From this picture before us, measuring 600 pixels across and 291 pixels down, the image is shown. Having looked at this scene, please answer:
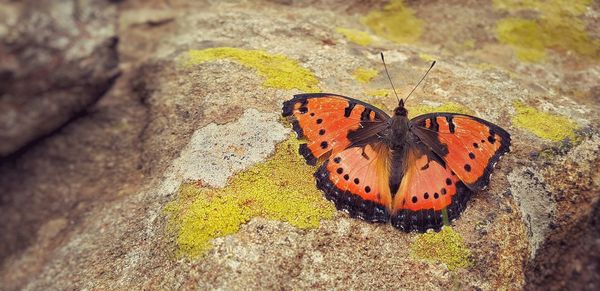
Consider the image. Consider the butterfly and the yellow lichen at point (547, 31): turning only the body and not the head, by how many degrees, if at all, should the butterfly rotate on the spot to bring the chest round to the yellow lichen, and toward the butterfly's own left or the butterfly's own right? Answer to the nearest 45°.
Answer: approximately 45° to the butterfly's own right

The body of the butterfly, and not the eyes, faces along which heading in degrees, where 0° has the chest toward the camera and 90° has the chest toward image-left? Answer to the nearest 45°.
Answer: approximately 180°

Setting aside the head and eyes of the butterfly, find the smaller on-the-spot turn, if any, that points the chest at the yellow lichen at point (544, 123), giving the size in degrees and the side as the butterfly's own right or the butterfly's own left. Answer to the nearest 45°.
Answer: approximately 45° to the butterfly's own right

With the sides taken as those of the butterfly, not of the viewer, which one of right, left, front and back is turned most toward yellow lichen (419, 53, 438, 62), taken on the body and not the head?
front

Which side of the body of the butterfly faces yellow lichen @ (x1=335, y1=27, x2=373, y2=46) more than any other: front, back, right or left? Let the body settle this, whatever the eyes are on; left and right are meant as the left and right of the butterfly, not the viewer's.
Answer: front

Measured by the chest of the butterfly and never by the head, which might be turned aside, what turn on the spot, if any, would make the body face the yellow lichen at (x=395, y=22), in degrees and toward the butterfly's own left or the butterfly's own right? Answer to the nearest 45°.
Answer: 0° — it already faces it

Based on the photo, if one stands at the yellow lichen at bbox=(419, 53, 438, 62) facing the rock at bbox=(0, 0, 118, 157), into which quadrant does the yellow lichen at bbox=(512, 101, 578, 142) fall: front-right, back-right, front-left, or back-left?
back-left

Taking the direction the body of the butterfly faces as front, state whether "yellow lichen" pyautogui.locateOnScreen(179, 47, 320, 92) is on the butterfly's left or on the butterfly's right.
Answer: on the butterfly's left

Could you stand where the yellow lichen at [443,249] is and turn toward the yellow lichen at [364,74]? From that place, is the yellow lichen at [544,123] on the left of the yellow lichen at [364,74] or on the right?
right

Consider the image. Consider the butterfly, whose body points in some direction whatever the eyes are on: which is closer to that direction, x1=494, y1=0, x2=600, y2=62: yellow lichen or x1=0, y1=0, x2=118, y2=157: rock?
the yellow lichen
